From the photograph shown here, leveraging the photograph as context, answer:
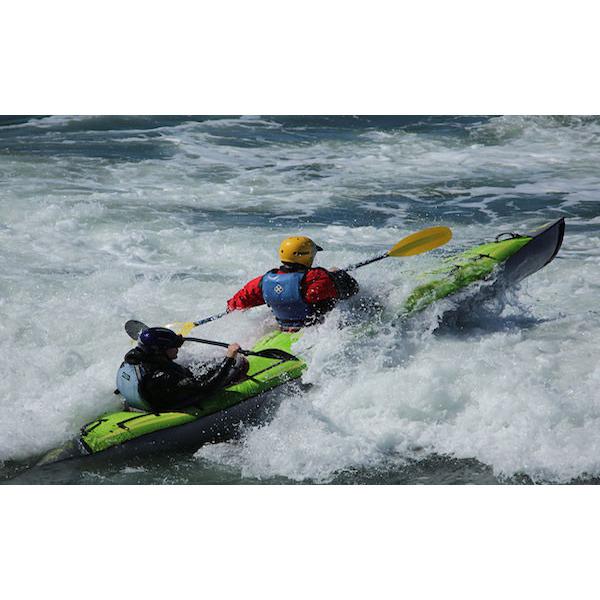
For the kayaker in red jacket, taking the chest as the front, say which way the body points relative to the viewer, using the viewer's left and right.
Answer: facing away from the viewer and to the right of the viewer

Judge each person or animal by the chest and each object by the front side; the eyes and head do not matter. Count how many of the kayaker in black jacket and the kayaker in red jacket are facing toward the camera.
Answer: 0

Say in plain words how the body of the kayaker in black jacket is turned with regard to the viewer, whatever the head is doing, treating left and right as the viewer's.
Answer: facing away from the viewer and to the right of the viewer

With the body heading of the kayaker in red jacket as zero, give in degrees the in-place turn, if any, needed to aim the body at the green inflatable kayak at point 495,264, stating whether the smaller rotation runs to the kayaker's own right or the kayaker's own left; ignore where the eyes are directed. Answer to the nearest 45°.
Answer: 0° — they already face it

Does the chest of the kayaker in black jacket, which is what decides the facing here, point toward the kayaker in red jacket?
yes

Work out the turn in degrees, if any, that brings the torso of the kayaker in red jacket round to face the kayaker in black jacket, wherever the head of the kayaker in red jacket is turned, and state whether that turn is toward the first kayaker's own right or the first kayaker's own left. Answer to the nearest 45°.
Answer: approximately 180°
